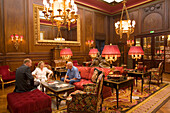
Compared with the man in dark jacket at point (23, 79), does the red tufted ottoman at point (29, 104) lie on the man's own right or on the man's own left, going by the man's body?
on the man's own right

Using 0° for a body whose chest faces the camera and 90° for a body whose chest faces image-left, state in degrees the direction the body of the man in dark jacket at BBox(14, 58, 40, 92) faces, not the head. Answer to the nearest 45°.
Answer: approximately 225°

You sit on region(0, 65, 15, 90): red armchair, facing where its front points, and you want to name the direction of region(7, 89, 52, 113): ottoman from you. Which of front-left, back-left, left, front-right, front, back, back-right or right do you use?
front-right

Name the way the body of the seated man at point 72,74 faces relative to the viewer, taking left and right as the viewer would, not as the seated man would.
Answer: facing the viewer and to the left of the viewer

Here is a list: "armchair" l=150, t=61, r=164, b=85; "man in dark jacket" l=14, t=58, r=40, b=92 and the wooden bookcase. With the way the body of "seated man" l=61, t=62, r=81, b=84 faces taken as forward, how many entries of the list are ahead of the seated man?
1

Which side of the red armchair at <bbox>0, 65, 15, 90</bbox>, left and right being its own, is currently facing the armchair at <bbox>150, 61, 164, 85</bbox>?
front

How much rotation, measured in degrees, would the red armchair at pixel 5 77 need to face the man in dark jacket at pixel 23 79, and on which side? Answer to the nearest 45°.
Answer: approximately 45° to its right

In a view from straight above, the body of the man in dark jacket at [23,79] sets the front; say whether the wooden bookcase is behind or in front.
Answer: in front

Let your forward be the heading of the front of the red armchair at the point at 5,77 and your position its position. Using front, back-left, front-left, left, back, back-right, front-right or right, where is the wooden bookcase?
front-left

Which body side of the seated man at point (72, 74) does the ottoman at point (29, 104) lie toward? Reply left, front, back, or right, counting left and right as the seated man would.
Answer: front

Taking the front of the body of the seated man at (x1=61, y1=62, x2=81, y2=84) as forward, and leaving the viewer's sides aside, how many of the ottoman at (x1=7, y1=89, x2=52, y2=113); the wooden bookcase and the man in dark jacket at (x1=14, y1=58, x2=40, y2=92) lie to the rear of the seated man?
1

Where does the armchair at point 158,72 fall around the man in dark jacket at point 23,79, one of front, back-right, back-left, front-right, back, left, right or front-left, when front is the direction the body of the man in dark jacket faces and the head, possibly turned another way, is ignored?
front-right
